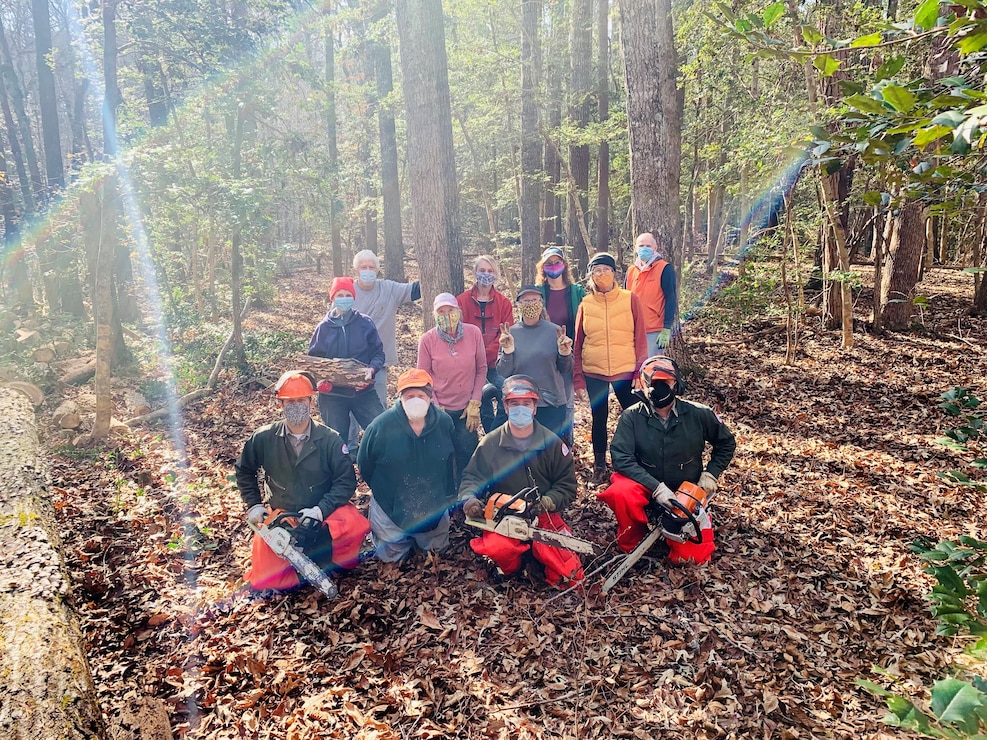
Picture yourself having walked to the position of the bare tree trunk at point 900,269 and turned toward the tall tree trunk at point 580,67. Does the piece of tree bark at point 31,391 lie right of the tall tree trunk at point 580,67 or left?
left

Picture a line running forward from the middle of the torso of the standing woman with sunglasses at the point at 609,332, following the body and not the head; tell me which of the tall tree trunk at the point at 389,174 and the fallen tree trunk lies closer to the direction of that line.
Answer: the fallen tree trunk

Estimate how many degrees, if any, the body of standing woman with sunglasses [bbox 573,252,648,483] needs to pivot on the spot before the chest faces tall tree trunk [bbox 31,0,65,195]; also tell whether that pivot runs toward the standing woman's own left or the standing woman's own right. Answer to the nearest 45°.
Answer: approximately 135° to the standing woman's own right

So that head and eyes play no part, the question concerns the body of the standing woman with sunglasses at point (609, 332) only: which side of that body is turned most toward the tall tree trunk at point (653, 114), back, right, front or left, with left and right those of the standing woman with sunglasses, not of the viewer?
back

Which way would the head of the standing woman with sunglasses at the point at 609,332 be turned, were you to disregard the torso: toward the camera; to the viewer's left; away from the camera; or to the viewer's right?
toward the camera

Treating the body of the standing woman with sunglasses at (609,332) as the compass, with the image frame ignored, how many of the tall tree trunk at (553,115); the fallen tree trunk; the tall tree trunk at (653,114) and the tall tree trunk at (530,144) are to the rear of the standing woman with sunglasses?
3

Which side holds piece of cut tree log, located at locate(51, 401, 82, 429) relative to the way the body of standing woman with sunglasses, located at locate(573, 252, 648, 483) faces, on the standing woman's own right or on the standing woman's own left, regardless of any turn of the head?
on the standing woman's own right

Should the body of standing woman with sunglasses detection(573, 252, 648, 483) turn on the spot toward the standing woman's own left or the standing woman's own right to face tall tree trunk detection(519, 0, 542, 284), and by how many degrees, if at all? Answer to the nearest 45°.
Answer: approximately 180°

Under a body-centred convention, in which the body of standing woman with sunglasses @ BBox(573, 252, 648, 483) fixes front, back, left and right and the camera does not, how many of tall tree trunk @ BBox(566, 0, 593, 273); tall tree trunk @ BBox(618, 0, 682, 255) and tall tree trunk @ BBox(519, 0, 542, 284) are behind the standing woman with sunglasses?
3

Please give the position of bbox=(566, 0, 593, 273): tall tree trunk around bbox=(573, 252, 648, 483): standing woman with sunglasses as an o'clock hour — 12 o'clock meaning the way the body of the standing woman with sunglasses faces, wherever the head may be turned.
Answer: The tall tree trunk is roughly at 6 o'clock from the standing woman with sunglasses.

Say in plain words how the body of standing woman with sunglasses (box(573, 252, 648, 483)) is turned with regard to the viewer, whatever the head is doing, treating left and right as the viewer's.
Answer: facing the viewer

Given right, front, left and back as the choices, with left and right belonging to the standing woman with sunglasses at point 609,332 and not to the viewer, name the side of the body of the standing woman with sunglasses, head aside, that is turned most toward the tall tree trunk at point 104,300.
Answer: right

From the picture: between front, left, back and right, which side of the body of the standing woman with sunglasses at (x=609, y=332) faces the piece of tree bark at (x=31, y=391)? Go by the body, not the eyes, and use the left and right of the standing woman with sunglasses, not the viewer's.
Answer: right

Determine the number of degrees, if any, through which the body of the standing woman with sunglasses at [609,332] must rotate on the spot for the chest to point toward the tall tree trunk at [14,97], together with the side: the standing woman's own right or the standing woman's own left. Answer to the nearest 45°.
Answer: approximately 135° to the standing woman's own right

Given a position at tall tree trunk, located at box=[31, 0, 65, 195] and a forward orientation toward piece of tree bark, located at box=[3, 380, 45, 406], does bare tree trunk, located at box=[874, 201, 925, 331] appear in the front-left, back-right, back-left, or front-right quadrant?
front-left
